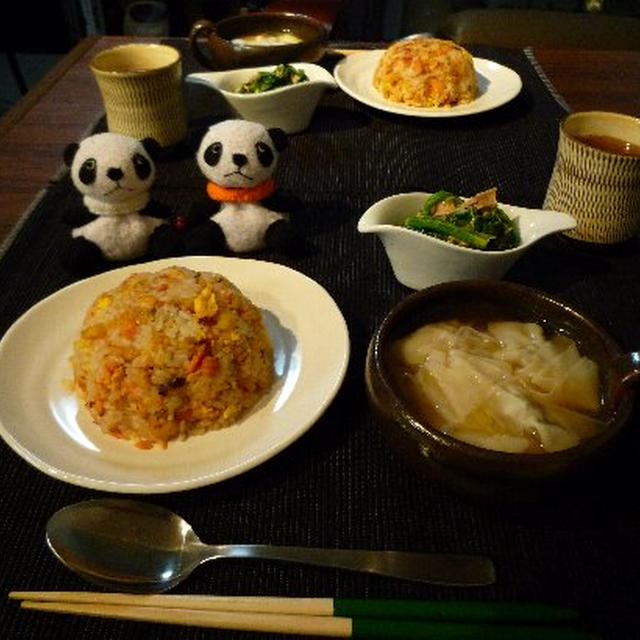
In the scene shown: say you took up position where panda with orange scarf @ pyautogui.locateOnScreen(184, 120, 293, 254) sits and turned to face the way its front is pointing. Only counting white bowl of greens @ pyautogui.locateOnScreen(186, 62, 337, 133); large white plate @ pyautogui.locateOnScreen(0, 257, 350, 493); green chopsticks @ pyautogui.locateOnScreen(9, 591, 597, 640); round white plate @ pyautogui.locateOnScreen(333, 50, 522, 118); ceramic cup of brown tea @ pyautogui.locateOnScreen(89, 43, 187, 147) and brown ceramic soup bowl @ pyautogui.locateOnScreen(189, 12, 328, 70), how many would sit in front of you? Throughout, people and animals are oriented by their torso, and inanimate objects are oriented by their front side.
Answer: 2

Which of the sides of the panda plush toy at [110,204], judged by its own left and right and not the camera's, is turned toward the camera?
front

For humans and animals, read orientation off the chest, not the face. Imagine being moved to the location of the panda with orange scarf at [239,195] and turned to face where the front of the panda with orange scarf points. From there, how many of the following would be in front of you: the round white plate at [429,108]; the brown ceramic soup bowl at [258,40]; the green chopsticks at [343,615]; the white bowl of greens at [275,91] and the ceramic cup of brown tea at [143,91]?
1

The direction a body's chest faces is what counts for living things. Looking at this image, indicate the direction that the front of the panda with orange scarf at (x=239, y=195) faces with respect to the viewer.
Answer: facing the viewer

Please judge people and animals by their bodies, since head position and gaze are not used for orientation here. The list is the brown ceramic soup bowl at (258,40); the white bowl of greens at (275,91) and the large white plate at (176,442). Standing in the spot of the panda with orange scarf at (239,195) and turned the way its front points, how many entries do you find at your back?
2

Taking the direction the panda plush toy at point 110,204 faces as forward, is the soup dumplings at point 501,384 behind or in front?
in front

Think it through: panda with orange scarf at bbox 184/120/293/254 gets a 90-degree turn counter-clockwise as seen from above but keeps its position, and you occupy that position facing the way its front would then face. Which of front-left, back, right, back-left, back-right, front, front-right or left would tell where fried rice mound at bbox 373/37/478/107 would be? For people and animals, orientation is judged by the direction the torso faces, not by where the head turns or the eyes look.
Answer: front-left

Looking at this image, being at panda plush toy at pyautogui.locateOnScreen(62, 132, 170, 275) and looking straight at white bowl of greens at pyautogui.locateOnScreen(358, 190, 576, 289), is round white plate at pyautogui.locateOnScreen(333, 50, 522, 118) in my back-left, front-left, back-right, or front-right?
front-left

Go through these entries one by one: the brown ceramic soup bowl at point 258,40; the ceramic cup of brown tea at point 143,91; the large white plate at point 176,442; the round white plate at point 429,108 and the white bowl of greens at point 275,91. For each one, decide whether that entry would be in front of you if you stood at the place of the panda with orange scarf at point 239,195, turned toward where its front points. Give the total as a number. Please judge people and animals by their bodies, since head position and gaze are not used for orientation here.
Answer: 1

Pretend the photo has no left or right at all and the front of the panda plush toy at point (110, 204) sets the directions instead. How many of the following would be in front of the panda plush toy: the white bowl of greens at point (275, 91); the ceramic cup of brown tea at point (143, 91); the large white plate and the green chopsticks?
2

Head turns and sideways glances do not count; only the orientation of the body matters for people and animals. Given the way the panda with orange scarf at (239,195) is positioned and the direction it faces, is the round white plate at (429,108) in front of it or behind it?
behind

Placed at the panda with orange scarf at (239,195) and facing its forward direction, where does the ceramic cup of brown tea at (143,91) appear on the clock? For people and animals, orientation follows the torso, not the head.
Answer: The ceramic cup of brown tea is roughly at 5 o'clock from the panda with orange scarf.

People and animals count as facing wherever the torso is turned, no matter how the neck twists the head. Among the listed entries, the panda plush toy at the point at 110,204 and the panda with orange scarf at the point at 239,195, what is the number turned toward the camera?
2

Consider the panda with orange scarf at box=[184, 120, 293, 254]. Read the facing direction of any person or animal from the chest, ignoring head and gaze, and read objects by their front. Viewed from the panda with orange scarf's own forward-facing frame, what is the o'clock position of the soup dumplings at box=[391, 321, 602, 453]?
The soup dumplings is roughly at 11 o'clock from the panda with orange scarf.

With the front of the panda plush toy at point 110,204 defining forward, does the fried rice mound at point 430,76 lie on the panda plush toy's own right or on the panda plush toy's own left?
on the panda plush toy's own left

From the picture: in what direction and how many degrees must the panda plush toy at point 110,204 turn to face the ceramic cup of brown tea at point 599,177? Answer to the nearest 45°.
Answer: approximately 90° to its left
